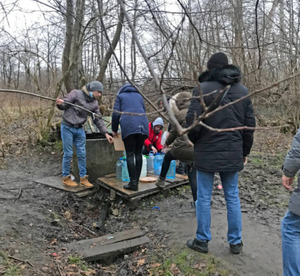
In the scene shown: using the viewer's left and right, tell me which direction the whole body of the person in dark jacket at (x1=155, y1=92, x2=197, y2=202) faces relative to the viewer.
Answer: facing away from the viewer and to the left of the viewer

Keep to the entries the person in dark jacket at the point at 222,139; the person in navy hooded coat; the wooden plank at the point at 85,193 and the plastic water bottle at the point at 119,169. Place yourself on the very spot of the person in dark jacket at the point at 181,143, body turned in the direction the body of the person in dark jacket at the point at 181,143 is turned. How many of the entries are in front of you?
3

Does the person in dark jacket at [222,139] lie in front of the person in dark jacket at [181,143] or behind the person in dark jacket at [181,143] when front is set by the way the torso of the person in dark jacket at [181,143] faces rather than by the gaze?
behind

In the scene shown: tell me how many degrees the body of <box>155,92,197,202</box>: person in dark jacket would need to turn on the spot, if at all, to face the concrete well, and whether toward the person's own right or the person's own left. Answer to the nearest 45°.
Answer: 0° — they already face it

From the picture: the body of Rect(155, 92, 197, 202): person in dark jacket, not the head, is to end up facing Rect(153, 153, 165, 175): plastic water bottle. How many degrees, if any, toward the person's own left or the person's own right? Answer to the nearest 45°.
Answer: approximately 45° to the person's own right

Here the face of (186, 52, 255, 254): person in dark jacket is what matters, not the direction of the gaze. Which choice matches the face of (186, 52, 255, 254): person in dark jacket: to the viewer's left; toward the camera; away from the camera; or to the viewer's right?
away from the camera

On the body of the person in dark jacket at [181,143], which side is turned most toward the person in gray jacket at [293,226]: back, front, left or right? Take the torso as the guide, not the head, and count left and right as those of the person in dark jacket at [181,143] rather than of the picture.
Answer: back

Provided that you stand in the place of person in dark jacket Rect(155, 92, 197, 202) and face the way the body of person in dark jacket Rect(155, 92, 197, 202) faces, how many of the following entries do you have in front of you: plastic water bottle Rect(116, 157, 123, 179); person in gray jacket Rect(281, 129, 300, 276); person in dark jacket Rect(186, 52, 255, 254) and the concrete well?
2
